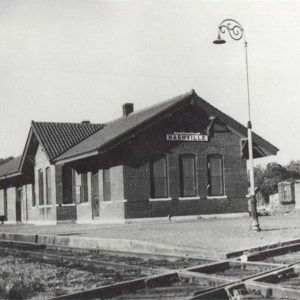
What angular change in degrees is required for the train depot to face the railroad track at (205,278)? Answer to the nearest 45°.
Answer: approximately 45° to its left
